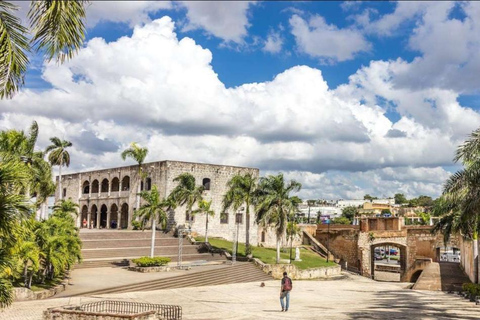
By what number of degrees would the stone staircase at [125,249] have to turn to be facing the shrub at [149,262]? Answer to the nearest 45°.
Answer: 0° — it already faces it

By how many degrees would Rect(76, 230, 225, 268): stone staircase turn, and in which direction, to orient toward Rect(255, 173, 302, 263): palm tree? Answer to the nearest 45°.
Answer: approximately 45° to its left

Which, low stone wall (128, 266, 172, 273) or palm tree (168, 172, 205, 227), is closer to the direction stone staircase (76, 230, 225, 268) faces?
the low stone wall

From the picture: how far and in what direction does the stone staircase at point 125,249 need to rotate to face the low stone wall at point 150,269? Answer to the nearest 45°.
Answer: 0° — it already faces it

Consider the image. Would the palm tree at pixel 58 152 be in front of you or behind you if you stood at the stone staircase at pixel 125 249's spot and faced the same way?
behind

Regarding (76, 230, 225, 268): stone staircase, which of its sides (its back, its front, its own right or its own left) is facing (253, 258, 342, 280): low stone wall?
left

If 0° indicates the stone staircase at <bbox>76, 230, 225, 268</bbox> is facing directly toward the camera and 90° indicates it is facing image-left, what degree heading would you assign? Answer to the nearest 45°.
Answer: approximately 0°

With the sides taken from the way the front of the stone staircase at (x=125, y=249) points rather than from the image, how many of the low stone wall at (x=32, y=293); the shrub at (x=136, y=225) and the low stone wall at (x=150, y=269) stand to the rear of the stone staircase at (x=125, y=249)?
1

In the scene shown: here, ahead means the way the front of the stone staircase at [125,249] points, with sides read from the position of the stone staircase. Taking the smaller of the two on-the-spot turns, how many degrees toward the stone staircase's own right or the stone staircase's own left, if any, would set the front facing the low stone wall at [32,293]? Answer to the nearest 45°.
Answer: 0° — it already faces it

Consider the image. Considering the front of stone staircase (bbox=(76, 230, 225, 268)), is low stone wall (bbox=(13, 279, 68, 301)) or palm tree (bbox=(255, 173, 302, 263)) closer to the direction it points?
the low stone wall

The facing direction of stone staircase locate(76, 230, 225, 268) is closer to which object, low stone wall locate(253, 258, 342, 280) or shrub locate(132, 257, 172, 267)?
the shrub

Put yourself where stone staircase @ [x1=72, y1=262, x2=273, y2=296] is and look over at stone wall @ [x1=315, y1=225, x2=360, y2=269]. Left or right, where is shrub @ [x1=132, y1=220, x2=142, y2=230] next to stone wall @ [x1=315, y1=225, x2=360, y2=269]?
left

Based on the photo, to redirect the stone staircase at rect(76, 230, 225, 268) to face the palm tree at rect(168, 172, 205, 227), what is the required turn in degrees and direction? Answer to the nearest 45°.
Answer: approximately 135° to its left
